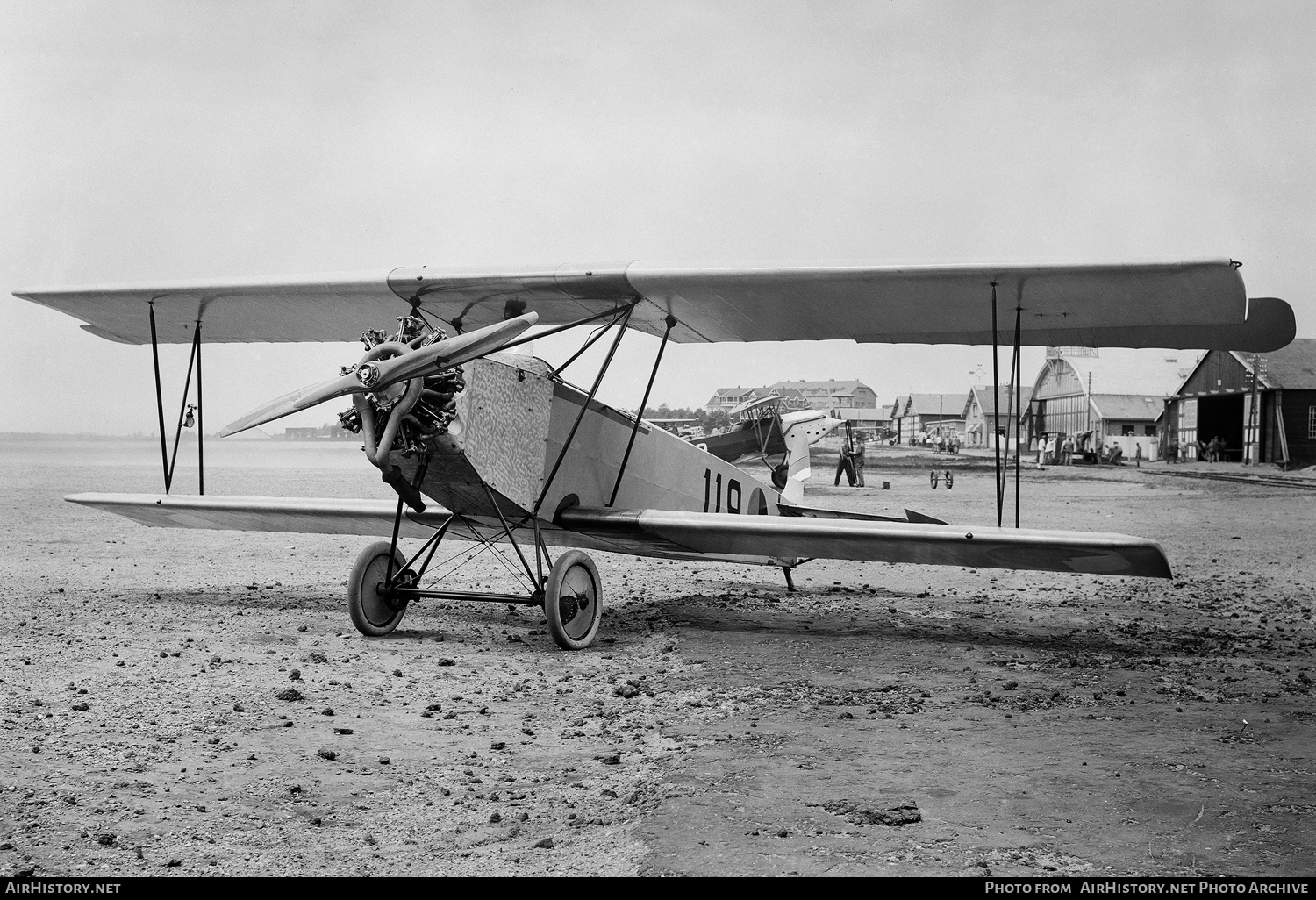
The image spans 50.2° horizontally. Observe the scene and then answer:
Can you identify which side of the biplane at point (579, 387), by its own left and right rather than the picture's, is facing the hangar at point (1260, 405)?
back

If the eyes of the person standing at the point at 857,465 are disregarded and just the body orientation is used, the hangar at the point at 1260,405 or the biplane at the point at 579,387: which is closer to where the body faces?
the biplane
